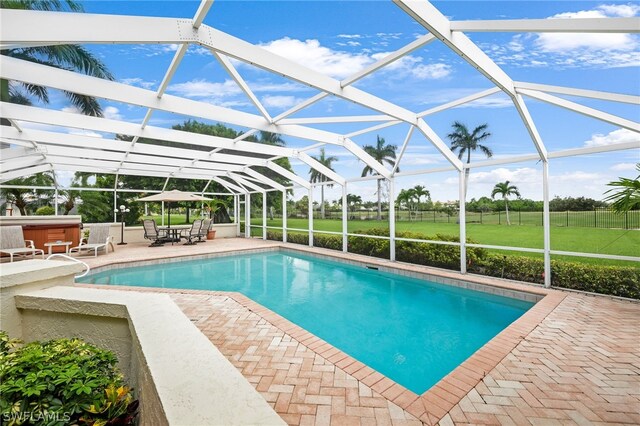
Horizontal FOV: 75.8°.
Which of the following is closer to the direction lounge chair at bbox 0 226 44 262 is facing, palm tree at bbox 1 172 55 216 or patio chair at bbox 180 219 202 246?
the patio chair

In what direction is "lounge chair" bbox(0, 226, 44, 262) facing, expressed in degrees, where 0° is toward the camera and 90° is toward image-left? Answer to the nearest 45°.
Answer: approximately 315°

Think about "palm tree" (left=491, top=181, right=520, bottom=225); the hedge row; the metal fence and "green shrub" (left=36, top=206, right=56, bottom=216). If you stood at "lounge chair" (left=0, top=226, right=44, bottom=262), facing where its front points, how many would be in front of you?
3

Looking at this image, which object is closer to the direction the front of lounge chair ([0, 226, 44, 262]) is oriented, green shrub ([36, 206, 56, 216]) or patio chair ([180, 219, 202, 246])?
the patio chair

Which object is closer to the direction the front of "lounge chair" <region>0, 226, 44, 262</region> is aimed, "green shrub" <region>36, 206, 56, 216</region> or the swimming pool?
the swimming pool

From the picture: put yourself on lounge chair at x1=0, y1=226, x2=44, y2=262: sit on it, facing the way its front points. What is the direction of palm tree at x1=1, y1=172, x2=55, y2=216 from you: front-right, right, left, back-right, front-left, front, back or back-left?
back-left

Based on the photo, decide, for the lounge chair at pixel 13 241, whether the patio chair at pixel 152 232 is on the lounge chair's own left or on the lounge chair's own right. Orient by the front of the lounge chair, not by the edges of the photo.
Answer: on the lounge chair's own left
